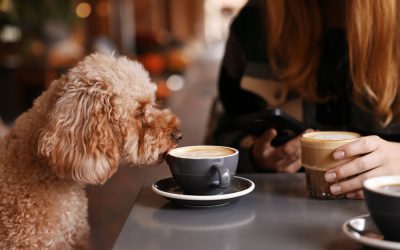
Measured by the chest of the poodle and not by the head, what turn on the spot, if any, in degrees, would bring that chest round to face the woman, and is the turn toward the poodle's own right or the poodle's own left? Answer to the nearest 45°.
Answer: approximately 45° to the poodle's own left

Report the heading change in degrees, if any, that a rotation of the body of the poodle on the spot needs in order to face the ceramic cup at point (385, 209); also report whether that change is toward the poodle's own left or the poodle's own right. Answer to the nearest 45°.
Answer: approximately 45° to the poodle's own right

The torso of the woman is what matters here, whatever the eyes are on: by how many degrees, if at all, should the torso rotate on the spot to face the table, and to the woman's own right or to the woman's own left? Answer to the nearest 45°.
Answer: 0° — they already face it

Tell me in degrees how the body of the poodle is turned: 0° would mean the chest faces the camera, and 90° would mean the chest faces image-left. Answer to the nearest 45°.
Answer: approximately 270°

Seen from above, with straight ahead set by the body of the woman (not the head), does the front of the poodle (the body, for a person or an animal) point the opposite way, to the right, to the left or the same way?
to the left
